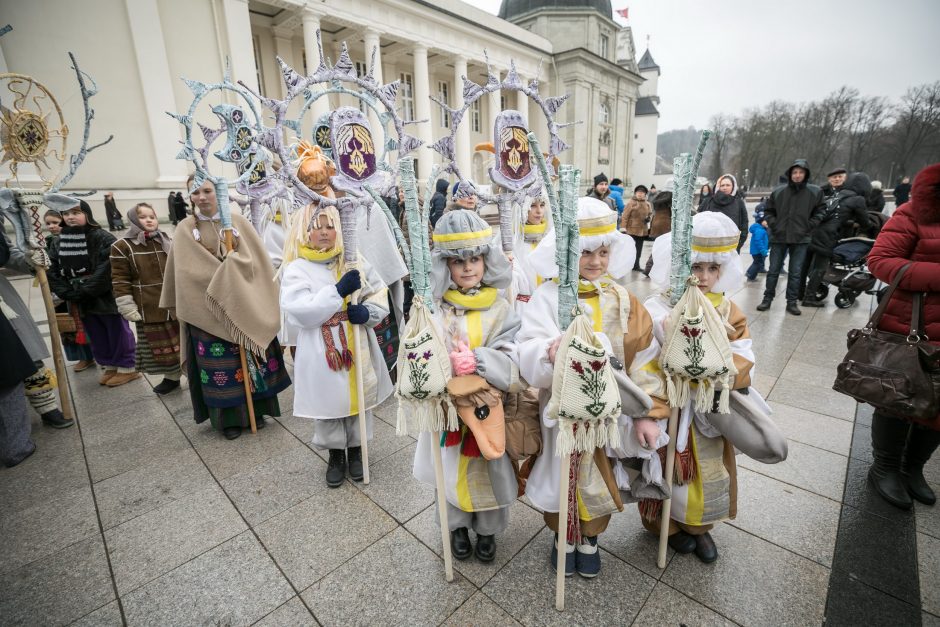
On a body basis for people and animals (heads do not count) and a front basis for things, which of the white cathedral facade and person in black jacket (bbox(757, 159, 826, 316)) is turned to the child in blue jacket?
the white cathedral facade

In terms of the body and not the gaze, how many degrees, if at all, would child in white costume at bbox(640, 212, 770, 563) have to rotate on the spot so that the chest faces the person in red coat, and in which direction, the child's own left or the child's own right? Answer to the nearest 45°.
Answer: approximately 135° to the child's own left

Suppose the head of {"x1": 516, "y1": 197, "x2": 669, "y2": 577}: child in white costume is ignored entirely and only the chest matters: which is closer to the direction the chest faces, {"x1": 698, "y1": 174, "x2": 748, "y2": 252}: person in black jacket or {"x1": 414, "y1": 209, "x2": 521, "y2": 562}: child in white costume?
the child in white costume

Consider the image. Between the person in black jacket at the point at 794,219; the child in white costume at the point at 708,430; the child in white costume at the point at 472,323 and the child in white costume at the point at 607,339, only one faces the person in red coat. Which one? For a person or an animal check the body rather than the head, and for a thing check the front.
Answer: the person in black jacket

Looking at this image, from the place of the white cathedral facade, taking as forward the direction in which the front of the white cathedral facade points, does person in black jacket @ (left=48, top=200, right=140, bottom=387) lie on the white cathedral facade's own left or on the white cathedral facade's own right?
on the white cathedral facade's own right

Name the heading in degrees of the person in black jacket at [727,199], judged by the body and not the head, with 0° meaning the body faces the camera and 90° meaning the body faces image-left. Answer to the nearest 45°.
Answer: approximately 0°

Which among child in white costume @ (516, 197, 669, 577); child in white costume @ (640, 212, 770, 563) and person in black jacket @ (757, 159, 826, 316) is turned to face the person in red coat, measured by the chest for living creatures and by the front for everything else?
the person in black jacket

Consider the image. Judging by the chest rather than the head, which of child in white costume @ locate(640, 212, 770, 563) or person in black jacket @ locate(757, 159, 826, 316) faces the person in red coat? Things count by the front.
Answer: the person in black jacket

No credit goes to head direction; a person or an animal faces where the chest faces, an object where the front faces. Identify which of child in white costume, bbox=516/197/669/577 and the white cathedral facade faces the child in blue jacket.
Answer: the white cathedral facade

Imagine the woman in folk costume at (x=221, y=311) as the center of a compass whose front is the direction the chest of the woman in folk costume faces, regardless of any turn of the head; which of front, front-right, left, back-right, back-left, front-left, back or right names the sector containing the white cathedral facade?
back
